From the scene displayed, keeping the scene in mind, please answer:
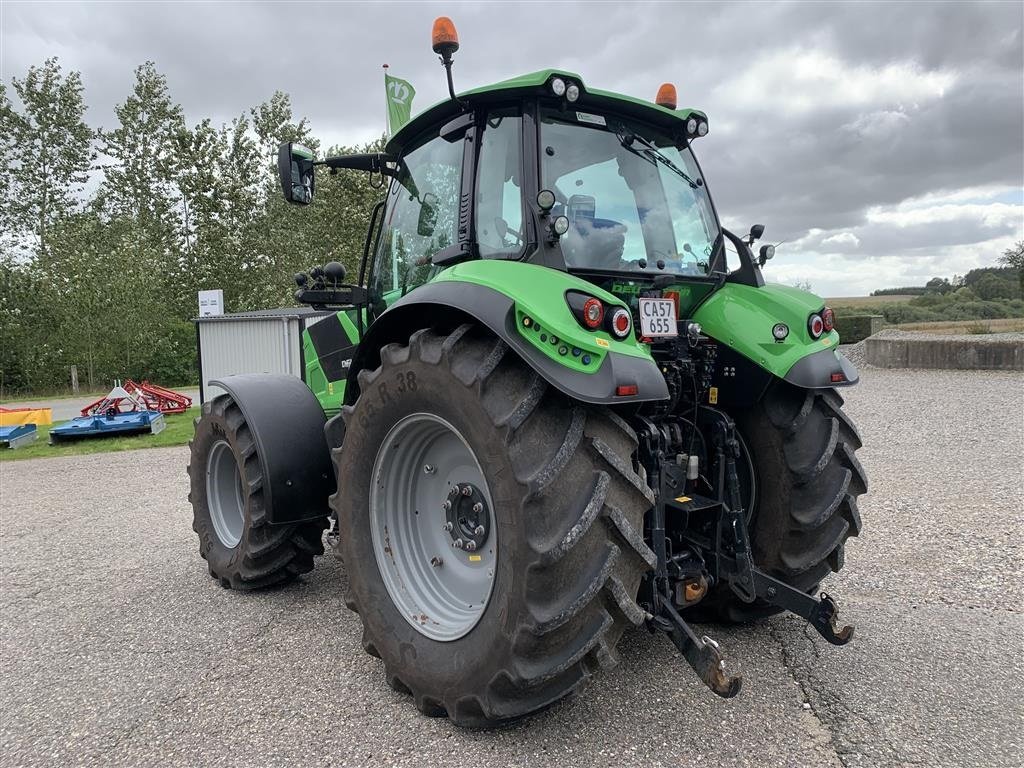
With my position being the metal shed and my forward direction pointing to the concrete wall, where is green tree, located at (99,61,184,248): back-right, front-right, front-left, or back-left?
back-left

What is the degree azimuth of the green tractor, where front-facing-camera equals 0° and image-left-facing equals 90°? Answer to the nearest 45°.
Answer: approximately 135°

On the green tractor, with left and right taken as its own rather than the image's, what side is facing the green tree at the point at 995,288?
right

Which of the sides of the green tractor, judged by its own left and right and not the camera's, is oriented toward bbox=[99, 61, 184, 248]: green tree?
front

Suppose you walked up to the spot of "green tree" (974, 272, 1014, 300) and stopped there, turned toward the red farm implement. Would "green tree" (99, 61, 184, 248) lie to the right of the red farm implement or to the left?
right

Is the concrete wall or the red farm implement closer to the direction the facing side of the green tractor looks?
the red farm implement

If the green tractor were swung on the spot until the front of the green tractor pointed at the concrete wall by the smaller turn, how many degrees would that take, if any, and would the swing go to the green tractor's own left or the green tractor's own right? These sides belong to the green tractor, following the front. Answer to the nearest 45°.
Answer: approximately 90° to the green tractor's own right

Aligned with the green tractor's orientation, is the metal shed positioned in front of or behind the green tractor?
in front

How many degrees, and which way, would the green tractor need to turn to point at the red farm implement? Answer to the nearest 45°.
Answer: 0° — it already faces it

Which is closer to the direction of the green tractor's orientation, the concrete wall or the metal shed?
the metal shed

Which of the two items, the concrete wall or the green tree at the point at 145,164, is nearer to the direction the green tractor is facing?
the green tree
